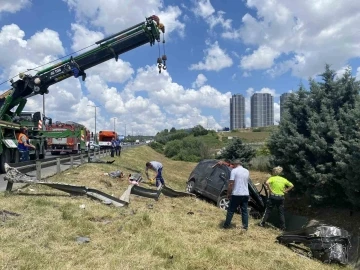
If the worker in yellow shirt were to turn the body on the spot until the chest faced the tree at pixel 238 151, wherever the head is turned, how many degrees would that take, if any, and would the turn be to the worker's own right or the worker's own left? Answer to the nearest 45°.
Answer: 0° — they already face it

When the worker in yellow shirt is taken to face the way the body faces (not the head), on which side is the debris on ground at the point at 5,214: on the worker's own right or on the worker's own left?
on the worker's own left

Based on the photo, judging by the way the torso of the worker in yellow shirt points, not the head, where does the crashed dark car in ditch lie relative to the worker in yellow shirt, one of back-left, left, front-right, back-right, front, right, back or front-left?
front-left
